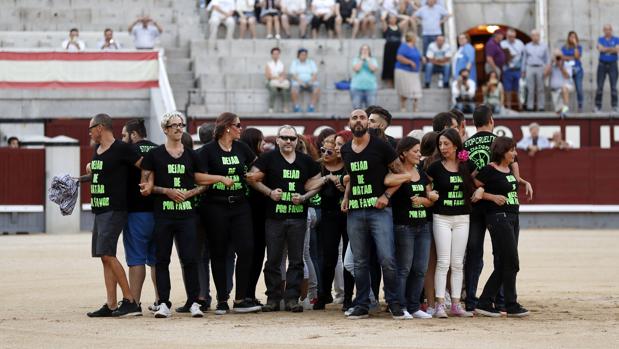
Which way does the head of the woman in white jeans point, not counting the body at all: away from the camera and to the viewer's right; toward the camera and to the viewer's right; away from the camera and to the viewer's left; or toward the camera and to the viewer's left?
toward the camera and to the viewer's left

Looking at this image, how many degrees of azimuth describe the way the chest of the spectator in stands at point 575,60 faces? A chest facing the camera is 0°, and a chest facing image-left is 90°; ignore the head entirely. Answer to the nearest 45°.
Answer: approximately 45°

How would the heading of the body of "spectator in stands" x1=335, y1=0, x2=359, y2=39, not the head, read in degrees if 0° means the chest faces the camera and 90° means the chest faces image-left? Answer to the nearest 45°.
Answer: approximately 0°

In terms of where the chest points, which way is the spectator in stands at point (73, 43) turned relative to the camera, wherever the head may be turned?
toward the camera

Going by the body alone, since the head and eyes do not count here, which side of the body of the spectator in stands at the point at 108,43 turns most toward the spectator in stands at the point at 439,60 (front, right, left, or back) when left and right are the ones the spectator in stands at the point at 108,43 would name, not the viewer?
left

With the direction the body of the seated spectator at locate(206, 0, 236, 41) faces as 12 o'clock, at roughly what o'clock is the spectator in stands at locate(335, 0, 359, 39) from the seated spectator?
The spectator in stands is roughly at 9 o'clock from the seated spectator.

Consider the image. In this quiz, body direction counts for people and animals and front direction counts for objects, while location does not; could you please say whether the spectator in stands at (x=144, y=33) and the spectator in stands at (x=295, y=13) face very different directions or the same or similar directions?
same or similar directions

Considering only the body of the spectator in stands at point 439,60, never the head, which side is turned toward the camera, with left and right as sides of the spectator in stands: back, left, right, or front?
front

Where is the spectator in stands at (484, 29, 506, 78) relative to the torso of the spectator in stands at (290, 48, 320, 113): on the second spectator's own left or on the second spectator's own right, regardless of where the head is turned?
on the second spectator's own left

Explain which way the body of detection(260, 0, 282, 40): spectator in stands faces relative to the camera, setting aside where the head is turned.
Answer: toward the camera
